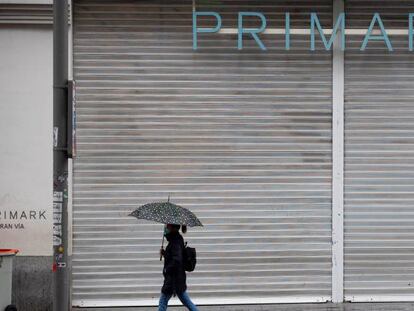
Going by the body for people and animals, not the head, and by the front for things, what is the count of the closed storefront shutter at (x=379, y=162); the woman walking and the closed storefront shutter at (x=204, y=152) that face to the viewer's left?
1

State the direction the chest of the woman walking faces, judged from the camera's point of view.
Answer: to the viewer's left

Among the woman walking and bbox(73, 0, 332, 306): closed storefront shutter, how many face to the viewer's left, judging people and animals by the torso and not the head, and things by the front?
1

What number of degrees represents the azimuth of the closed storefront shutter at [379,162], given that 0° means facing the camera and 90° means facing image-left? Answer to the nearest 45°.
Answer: approximately 0°

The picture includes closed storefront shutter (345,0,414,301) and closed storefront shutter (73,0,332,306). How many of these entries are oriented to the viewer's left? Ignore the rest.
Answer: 0

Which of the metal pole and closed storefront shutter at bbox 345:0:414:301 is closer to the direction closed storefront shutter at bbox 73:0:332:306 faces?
the metal pole

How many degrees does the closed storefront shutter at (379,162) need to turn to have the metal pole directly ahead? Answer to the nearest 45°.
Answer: approximately 45° to its right

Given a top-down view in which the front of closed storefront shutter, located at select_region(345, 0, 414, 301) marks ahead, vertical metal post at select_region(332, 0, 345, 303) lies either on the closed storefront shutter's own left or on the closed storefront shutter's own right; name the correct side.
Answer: on the closed storefront shutter's own right

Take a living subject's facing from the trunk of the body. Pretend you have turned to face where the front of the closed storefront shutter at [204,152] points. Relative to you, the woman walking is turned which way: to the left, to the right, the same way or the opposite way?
to the right
